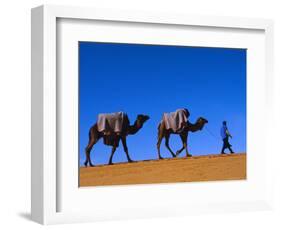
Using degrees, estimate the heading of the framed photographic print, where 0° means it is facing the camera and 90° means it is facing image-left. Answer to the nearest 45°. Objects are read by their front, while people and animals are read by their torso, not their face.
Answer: approximately 315°
